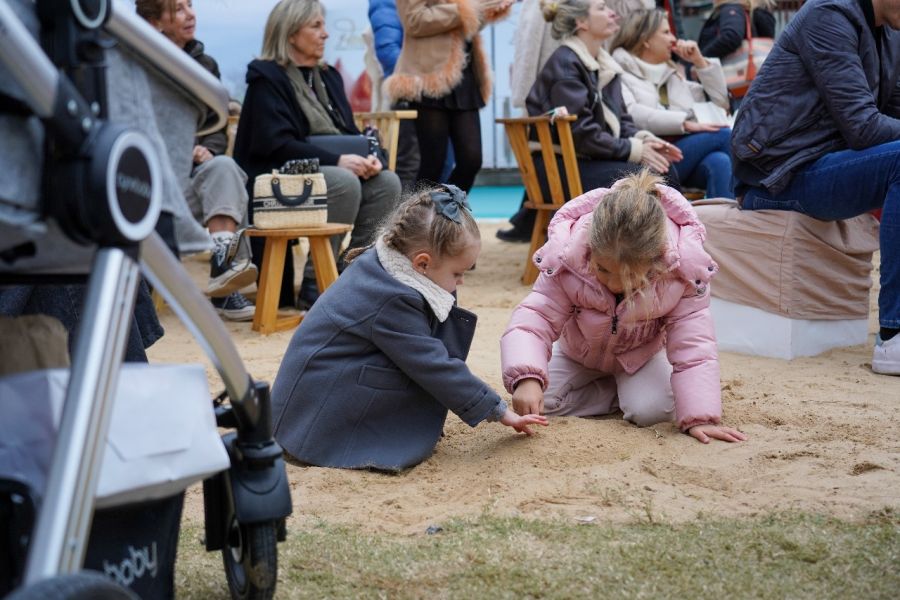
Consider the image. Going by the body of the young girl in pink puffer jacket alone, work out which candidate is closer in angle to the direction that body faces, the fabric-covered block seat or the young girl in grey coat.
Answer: the young girl in grey coat

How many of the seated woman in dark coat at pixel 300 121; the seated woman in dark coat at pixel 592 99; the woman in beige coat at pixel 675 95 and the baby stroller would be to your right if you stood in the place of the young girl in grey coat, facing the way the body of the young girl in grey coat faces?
1

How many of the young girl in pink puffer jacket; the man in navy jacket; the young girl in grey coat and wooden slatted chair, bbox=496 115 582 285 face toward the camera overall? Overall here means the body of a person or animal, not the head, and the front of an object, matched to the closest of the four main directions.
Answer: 1

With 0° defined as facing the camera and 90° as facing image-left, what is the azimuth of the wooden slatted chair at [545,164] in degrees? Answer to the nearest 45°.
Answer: approximately 225°

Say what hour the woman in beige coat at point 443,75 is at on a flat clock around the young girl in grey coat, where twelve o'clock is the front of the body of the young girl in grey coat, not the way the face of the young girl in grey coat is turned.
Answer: The woman in beige coat is roughly at 9 o'clock from the young girl in grey coat.

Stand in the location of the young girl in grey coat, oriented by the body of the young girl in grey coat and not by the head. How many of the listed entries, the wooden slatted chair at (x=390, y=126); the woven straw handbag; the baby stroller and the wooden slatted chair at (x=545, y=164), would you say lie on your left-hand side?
3

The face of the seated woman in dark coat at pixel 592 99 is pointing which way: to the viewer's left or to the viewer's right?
to the viewer's right

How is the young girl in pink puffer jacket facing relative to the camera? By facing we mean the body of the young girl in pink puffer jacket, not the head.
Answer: toward the camera

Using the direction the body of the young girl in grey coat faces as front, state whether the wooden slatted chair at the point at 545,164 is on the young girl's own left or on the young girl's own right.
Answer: on the young girl's own left

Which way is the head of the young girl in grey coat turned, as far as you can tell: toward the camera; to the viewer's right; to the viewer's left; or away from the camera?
to the viewer's right

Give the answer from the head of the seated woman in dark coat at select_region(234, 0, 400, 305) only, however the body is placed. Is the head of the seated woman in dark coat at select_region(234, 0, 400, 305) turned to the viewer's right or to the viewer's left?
to the viewer's right

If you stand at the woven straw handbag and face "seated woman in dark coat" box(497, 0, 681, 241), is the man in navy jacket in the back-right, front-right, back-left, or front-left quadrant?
front-right
